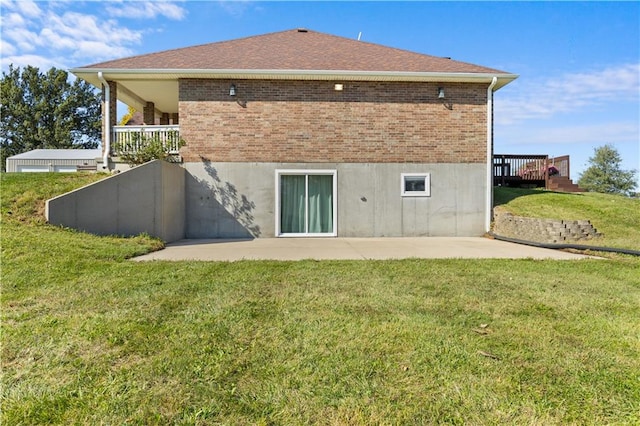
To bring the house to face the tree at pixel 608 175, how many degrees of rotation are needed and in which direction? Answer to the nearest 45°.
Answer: approximately 135° to its right

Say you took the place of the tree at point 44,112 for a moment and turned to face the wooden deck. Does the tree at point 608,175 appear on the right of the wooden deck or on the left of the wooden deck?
left

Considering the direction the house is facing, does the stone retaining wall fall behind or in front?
behind

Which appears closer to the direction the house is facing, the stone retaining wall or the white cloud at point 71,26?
the white cloud

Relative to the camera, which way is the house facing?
to the viewer's left
